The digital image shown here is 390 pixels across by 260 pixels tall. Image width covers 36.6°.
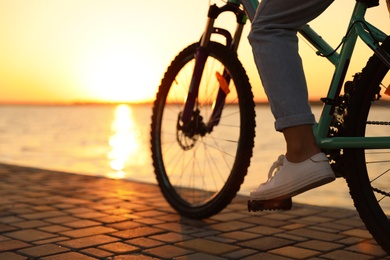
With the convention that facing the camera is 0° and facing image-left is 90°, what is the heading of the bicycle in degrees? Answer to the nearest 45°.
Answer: approximately 135°
